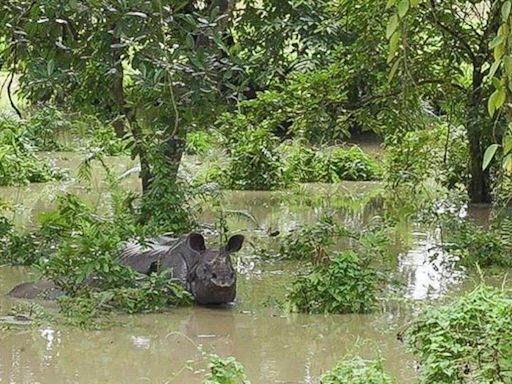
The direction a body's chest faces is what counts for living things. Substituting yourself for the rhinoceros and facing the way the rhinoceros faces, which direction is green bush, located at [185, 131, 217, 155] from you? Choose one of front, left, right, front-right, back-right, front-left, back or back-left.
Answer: back-left

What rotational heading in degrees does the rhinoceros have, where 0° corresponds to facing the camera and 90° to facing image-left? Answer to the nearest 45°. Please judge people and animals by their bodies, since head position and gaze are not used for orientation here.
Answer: approximately 315°

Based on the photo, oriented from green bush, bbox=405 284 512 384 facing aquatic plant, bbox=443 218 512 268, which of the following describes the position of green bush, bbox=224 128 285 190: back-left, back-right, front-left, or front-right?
front-left

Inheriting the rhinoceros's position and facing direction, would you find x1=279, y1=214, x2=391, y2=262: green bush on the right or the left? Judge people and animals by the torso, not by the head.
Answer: on its left

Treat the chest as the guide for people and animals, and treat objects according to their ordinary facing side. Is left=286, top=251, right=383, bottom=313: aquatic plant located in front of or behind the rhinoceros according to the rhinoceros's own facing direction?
in front

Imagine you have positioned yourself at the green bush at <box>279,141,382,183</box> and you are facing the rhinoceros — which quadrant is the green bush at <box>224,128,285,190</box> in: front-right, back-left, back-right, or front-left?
front-right

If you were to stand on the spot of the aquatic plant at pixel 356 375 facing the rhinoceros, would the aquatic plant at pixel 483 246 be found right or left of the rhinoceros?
right

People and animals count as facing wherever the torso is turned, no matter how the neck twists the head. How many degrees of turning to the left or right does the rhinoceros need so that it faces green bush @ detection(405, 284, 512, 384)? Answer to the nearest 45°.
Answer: approximately 45° to its right

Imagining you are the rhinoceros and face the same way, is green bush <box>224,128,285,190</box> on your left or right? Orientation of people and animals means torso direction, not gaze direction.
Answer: on your left
